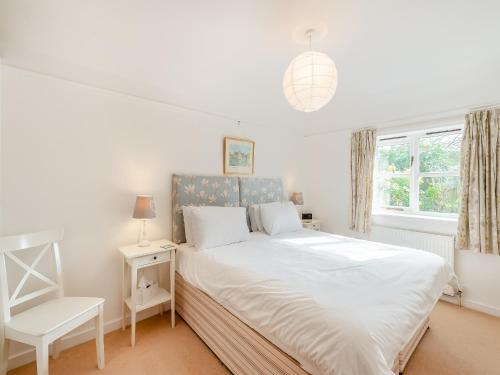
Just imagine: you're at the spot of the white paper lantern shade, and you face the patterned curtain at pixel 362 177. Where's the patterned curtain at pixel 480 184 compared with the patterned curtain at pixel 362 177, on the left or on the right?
right

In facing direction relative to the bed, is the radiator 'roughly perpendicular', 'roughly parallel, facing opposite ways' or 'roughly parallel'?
roughly perpendicular

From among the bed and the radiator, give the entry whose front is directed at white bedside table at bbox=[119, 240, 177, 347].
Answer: the radiator

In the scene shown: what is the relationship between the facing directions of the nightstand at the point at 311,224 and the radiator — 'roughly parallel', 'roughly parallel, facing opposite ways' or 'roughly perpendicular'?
roughly perpendicular

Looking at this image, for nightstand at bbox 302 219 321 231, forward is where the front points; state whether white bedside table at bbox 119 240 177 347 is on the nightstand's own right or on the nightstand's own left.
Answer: on the nightstand's own right

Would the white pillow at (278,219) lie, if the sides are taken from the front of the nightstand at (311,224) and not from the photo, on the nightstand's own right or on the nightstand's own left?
on the nightstand's own right

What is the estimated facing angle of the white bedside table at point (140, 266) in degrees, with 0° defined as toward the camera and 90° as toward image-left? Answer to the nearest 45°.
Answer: approximately 315°

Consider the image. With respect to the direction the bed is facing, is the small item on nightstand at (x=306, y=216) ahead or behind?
behind

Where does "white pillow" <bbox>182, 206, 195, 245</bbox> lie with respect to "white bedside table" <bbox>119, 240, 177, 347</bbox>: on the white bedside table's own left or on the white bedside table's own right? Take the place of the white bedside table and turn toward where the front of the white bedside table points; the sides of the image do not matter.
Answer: on the white bedside table's own left

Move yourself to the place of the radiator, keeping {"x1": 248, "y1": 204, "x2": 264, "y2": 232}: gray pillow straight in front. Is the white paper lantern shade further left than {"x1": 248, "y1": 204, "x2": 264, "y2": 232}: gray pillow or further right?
left

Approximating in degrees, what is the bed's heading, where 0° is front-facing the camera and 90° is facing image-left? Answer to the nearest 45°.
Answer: approximately 315°
